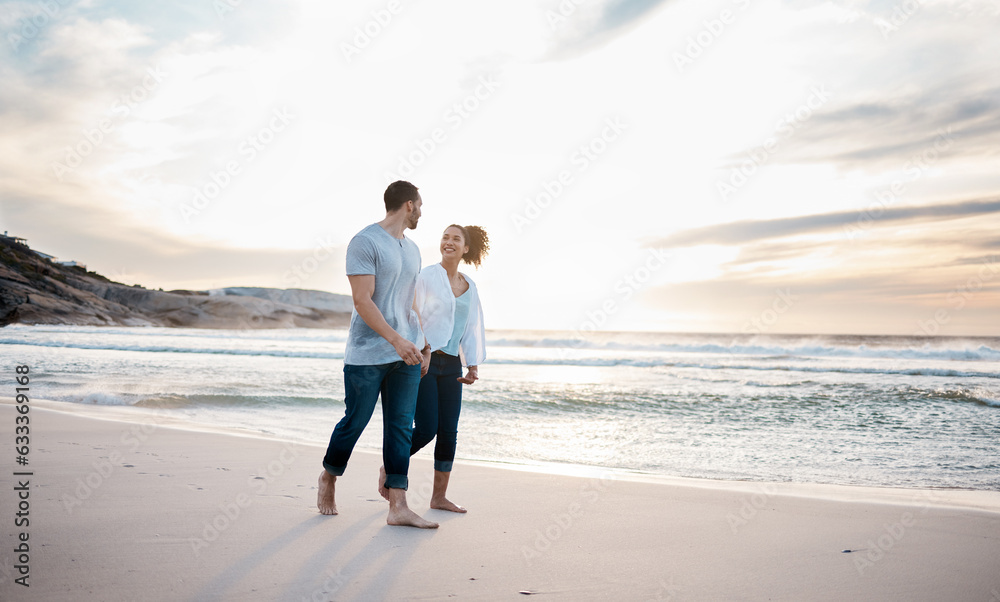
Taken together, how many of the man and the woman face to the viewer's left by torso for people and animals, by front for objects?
0

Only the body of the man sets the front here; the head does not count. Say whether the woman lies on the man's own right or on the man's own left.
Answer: on the man's own left

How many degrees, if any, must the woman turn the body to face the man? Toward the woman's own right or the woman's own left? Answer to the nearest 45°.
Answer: approximately 90° to the woman's own right

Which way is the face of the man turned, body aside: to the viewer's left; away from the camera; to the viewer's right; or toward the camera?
to the viewer's right

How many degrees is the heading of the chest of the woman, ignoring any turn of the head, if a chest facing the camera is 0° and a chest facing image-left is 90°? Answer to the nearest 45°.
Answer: approximately 315°
